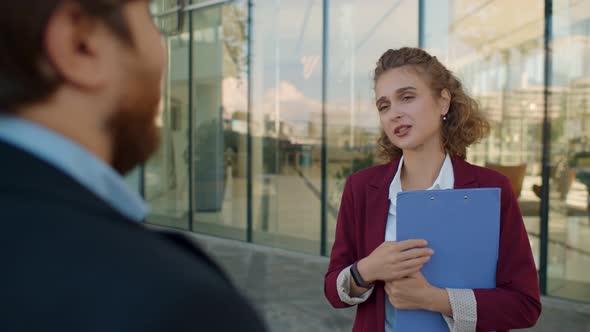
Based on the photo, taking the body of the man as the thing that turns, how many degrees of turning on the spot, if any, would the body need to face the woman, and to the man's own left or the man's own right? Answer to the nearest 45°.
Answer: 0° — they already face them

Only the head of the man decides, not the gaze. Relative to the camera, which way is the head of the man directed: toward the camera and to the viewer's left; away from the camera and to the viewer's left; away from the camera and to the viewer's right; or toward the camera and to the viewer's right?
away from the camera and to the viewer's right

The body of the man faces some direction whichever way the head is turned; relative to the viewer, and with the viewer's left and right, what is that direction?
facing away from the viewer and to the right of the viewer

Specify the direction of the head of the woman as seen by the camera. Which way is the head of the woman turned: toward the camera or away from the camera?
toward the camera

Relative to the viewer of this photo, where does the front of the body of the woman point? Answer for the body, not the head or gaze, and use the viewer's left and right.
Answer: facing the viewer and to the left of the viewer

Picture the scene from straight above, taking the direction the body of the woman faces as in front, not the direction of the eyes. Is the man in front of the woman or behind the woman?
in front
